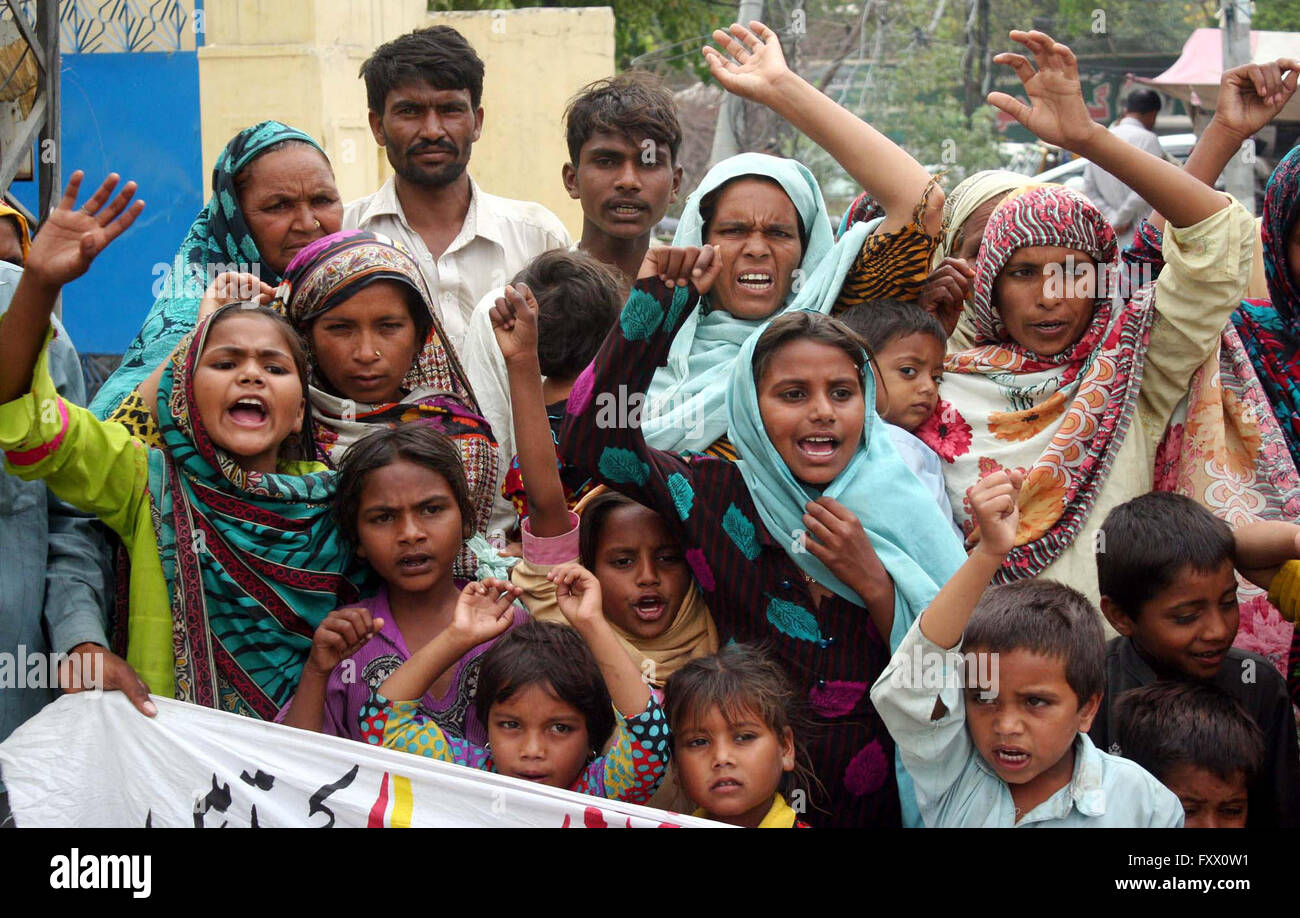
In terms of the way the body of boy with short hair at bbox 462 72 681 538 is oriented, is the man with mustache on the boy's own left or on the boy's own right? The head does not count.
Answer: on the boy's own right

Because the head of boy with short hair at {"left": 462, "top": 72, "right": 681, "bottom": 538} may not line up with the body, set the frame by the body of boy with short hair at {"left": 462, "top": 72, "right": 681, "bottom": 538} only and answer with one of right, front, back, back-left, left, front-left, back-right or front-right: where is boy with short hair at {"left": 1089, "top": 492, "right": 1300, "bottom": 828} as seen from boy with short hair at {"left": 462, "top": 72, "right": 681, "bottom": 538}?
front-left

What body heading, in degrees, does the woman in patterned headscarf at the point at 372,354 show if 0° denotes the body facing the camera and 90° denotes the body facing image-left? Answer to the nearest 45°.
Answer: approximately 0°

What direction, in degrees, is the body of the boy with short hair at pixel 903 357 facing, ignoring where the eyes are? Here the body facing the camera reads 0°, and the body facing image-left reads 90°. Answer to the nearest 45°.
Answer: approximately 315°

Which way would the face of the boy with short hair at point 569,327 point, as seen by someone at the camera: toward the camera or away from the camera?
away from the camera
